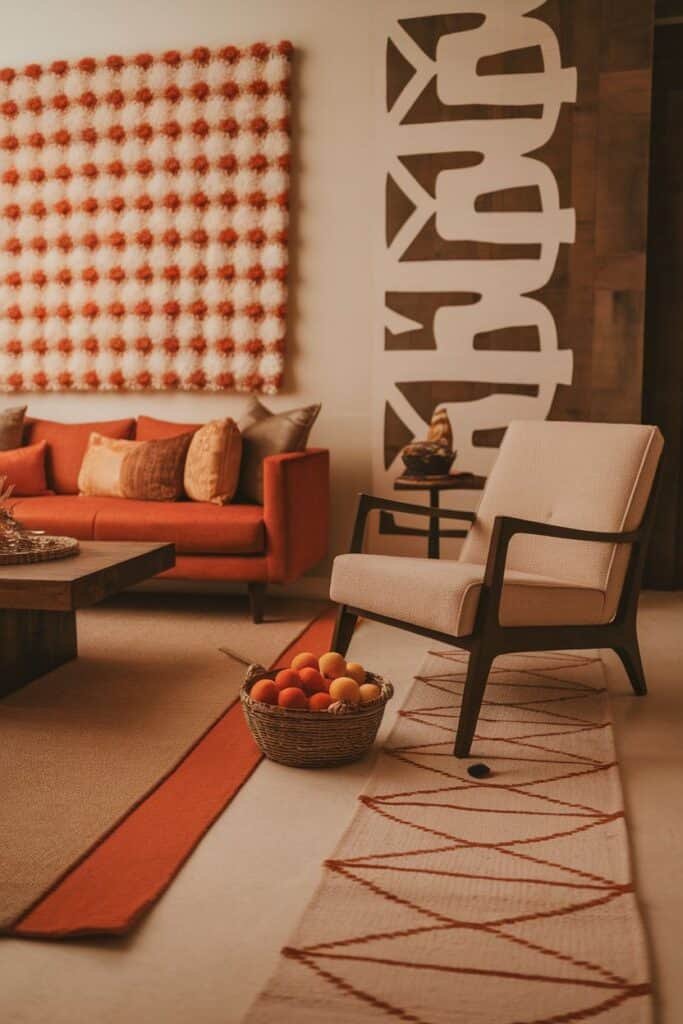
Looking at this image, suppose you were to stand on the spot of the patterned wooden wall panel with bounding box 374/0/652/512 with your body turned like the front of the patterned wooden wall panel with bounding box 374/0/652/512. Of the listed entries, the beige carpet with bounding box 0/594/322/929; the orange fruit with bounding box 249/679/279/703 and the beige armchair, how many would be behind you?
0

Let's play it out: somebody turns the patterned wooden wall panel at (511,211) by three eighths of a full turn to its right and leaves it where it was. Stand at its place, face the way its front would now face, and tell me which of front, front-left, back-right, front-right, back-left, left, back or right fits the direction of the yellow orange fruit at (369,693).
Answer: back-left

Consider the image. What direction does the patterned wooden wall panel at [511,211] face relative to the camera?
toward the camera

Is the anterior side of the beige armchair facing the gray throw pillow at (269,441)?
no

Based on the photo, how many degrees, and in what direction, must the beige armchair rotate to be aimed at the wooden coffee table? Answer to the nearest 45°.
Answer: approximately 45° to its right

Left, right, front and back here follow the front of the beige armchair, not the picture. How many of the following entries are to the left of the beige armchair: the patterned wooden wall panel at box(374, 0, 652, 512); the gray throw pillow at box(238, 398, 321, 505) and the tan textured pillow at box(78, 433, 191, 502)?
0

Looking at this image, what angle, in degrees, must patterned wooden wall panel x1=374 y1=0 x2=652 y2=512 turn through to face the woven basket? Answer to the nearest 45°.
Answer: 0° — it already faces it

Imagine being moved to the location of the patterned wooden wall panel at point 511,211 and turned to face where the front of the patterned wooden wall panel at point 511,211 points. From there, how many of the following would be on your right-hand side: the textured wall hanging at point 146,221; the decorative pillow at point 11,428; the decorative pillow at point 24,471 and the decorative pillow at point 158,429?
4

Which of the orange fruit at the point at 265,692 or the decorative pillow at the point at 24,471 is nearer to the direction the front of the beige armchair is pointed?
the orange fruit

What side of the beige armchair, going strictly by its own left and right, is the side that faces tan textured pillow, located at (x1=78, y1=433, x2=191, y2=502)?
right

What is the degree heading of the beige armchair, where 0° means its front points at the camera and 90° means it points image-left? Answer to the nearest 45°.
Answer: approximately 45°

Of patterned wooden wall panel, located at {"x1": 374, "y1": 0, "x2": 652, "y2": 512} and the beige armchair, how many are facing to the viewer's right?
0

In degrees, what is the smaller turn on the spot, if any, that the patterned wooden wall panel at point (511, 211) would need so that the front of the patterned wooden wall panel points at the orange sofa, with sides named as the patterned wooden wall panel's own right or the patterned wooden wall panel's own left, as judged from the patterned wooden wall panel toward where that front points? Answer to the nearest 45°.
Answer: approximately 45° to the patterned wooden wall panel's own right

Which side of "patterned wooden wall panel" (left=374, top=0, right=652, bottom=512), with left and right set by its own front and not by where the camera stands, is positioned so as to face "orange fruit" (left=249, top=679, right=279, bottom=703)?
front

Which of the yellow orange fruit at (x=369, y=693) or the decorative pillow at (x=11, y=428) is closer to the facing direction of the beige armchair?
the yellow orange fruit

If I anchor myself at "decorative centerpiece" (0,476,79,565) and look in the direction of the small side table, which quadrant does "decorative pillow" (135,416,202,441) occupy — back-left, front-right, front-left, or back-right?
front-left

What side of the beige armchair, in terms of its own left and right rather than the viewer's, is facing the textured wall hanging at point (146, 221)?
right

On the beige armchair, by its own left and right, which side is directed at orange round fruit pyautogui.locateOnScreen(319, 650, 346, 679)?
front
